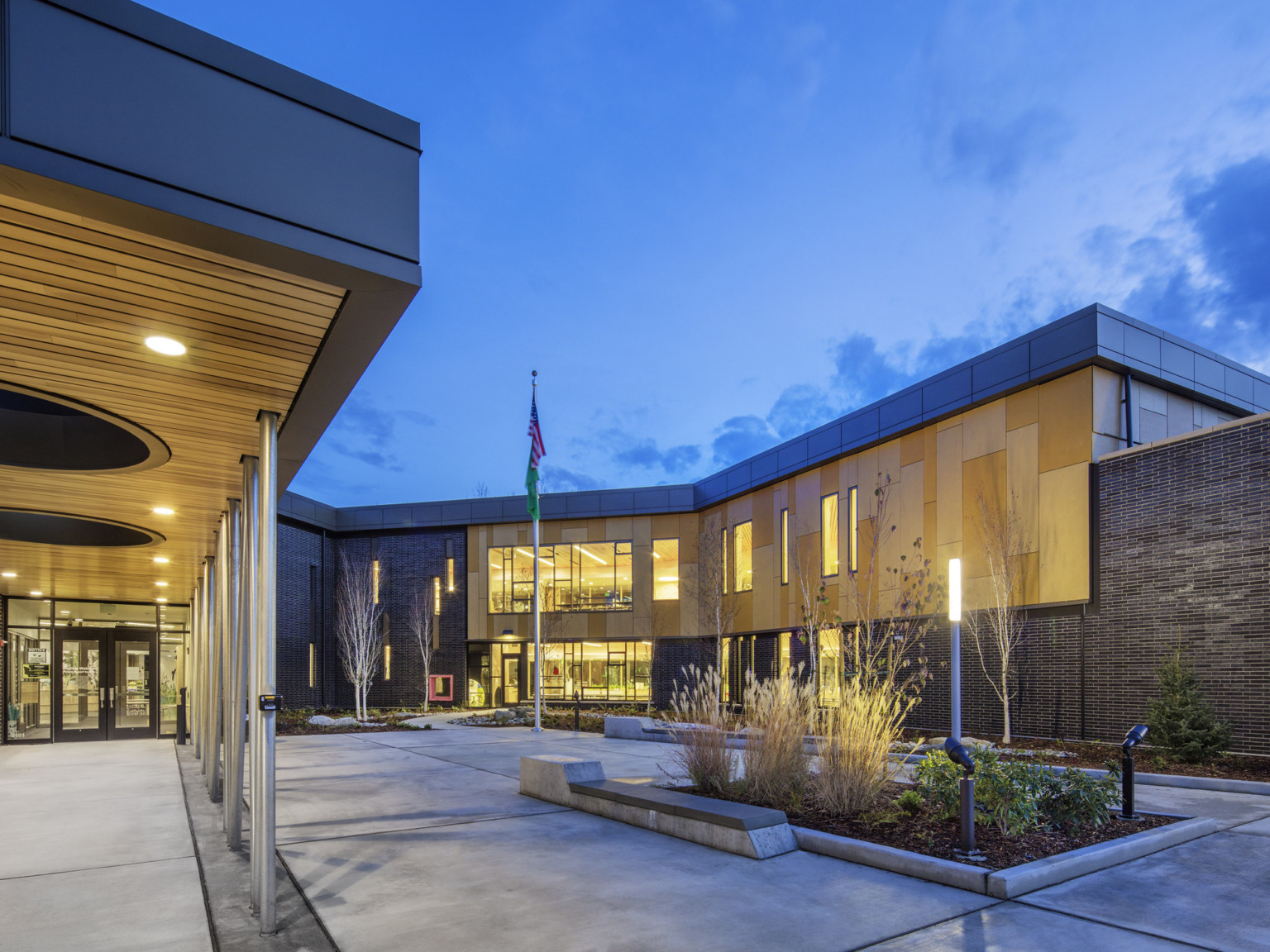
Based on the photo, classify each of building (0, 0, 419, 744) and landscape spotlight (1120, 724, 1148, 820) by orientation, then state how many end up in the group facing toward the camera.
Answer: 1

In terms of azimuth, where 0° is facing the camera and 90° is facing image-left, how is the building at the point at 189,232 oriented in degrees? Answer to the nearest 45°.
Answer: approximately 0°

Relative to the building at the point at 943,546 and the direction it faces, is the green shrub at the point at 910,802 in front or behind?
in front

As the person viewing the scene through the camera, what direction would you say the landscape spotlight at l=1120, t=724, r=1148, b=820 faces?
facing away from the viewer and to the right of the viewer

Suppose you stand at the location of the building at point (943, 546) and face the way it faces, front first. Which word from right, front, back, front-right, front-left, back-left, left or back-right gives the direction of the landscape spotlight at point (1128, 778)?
front-left

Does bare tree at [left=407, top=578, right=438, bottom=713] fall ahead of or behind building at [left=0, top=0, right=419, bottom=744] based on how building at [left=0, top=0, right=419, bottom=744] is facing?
behind

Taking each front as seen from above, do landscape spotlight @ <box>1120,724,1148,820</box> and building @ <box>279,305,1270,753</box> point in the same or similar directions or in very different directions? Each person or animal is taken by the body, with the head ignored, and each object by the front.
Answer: very different directions
